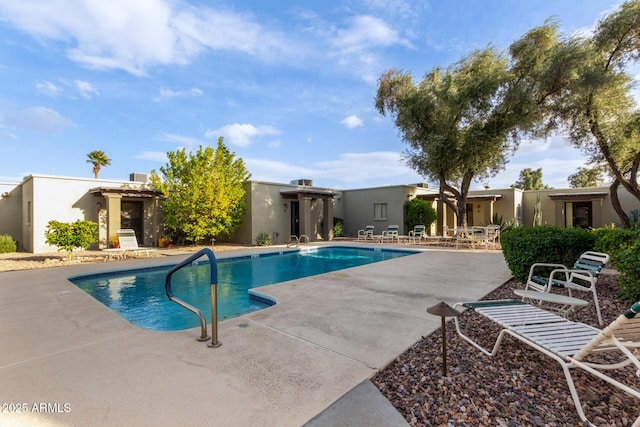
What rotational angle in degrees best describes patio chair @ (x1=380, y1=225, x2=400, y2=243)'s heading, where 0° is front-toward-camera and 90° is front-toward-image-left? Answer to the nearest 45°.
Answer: approximately 45°

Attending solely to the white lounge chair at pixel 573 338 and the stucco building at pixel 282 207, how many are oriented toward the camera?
1

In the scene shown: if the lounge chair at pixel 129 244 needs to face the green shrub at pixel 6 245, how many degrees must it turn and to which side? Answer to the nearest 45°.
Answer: approximately 180°

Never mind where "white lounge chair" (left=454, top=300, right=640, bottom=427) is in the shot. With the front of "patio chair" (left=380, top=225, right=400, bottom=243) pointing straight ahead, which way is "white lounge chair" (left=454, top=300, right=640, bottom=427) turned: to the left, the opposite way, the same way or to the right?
to the right

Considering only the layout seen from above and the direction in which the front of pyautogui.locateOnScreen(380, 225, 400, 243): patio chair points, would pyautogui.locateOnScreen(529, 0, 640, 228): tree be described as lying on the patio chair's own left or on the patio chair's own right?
on the patio chair's own left

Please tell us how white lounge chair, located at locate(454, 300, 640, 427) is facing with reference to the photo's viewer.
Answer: facing away from the viewer and to the left of the viewer

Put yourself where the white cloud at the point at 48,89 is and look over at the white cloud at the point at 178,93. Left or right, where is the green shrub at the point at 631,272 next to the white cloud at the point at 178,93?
right

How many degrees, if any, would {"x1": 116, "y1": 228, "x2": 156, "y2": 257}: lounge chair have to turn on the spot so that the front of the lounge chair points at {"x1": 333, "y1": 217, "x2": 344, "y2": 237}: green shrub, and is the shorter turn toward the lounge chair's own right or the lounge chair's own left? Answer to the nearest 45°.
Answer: approximately 45° to the lounge chair's own left

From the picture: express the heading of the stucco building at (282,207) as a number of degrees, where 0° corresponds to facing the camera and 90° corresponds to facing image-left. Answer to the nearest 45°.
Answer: approximately 0°
